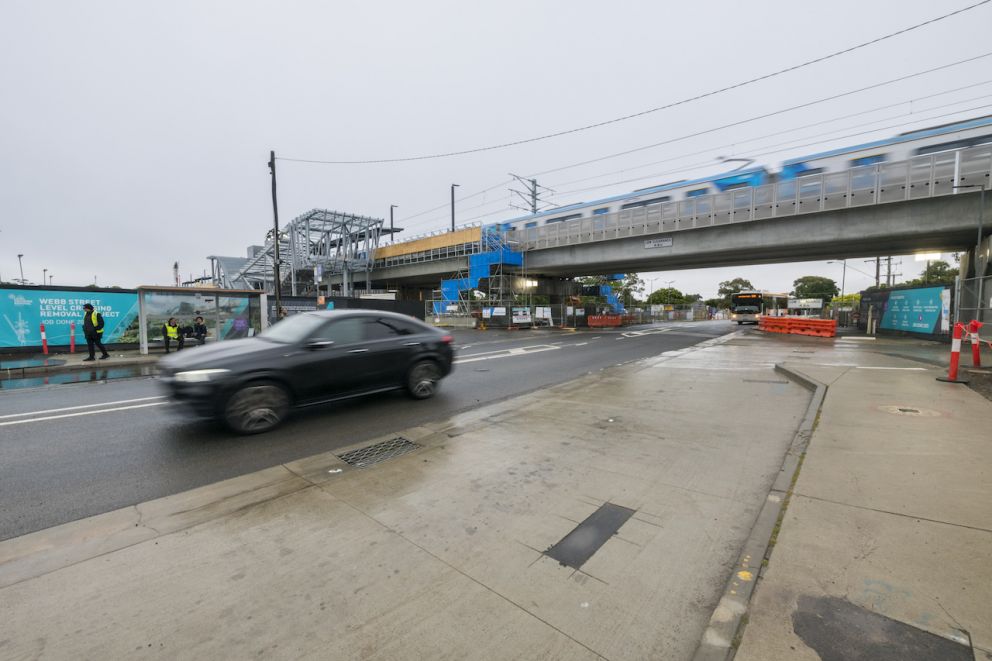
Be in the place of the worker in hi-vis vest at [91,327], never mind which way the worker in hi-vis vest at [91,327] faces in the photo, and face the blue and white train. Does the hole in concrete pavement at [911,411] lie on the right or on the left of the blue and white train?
right

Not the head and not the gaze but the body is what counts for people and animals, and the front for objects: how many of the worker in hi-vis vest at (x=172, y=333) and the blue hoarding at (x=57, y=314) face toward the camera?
2

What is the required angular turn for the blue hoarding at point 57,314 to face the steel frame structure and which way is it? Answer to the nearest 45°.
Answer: approximately 135° to its left

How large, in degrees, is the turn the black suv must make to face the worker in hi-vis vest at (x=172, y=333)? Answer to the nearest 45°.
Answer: approximately 135° to its right

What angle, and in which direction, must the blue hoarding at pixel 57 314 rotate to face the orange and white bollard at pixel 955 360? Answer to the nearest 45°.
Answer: approximately 45° to its left

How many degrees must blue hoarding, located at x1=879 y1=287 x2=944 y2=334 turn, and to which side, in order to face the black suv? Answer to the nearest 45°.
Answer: approximately 45° to its left

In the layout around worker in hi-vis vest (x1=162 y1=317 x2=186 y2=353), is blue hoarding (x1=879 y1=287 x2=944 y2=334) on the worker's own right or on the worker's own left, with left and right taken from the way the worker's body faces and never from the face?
on the worker's own left
